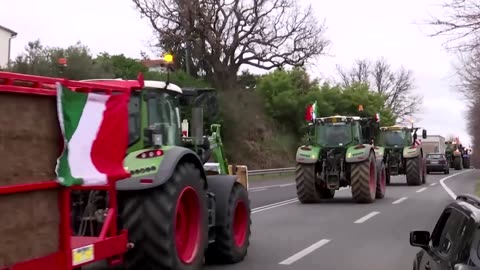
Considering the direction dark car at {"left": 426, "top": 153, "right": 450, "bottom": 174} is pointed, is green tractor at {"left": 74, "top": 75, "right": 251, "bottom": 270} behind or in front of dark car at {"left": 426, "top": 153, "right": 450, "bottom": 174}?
behind

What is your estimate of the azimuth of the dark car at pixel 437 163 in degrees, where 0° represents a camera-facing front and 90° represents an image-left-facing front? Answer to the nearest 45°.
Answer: approximately 180°

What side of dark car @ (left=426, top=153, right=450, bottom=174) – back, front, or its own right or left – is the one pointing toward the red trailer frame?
back

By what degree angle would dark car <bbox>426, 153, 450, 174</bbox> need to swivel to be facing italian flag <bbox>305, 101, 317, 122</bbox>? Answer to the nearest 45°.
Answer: approximately 180°

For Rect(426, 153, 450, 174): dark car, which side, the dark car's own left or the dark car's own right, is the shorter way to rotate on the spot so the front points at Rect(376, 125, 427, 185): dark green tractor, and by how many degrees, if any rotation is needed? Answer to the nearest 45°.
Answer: approximately 180°

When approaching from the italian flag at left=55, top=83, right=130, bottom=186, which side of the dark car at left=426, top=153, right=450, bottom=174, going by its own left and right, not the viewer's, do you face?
back
